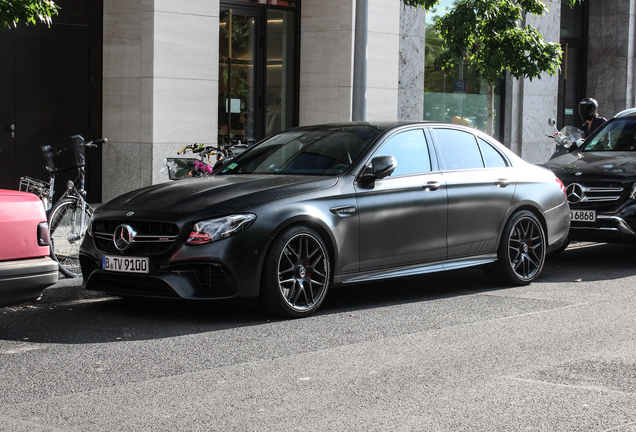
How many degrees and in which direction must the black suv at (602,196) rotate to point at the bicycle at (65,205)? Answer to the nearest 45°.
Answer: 0° — it already faces it

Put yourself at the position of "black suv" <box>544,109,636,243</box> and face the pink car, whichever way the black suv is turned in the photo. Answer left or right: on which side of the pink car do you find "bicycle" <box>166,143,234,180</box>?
right

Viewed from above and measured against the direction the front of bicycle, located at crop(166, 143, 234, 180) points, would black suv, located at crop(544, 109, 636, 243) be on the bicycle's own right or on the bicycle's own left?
on the bicycle's own left

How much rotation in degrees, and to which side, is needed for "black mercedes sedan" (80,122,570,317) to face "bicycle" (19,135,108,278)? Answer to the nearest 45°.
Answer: approximately 90° to its right

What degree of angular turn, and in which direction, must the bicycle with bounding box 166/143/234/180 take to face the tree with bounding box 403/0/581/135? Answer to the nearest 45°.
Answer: approximately 180°

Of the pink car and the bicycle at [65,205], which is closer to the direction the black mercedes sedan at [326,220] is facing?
the pink car

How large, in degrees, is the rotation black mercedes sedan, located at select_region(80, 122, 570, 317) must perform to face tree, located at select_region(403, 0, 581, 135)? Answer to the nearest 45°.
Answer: approximately 135° to its right

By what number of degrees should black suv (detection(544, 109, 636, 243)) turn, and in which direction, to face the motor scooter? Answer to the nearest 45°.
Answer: approximately 135° to its right

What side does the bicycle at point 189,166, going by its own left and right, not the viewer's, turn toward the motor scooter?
back

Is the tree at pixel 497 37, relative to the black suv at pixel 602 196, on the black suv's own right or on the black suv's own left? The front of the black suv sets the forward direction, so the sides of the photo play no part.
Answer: on the black suv's own right

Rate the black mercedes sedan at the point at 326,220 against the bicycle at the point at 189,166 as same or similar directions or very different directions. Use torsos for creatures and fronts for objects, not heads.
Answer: same or similar directions

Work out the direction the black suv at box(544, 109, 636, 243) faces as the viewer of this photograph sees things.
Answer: facing the viewer and to the left of the viewer

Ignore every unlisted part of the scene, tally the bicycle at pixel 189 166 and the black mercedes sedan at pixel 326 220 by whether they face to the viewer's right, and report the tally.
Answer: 0

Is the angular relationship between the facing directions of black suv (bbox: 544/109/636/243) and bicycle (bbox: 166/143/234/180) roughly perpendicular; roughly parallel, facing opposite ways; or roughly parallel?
roughly parallel

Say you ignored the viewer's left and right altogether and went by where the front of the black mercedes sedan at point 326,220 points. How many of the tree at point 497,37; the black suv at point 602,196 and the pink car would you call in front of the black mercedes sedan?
1
